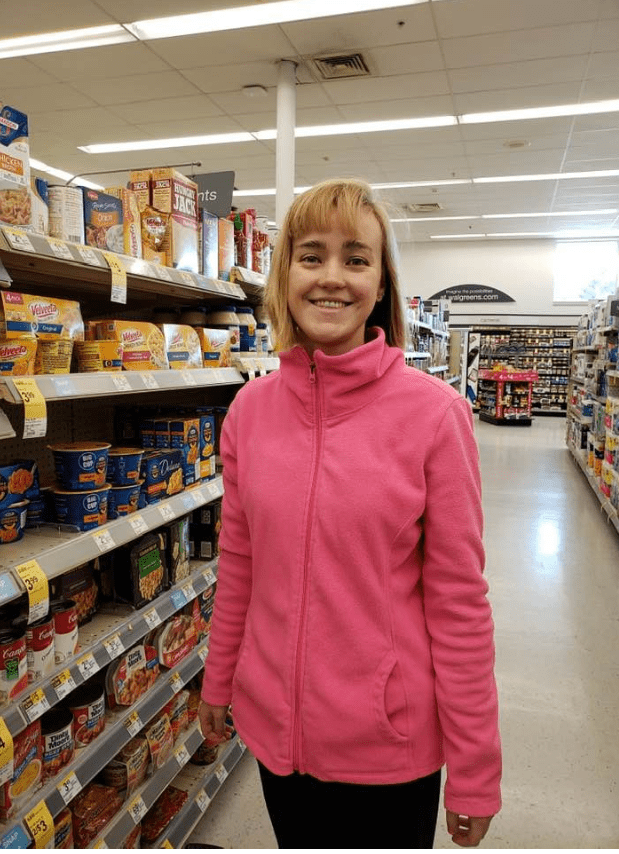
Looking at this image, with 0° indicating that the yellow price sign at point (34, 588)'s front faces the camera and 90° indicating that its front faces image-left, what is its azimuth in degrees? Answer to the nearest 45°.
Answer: approximately 315°

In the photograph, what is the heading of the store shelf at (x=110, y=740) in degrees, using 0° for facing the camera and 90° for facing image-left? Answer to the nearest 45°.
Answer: approximately 315°

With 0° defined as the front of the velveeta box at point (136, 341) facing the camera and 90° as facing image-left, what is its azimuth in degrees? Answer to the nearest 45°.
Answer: approximately 315°

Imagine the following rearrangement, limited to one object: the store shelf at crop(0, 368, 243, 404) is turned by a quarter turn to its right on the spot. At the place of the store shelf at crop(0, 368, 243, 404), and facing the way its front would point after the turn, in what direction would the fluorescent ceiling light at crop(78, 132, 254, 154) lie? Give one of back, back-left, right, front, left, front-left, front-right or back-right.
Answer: back-right
